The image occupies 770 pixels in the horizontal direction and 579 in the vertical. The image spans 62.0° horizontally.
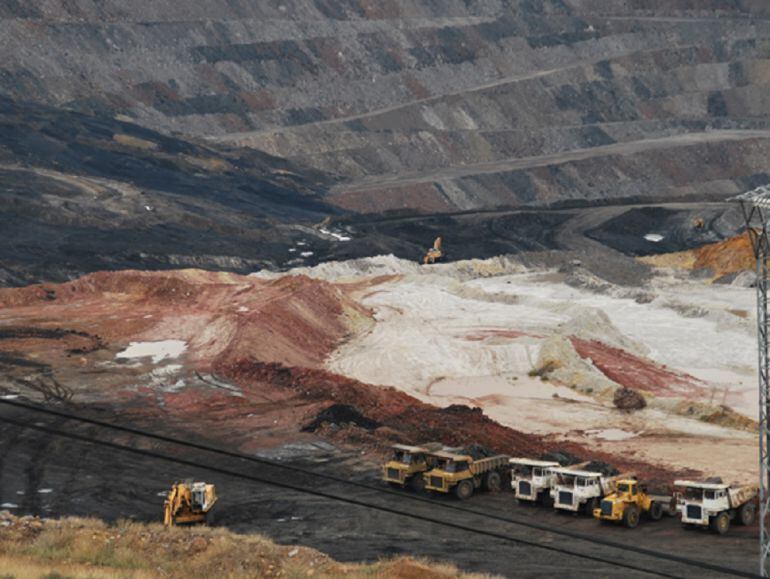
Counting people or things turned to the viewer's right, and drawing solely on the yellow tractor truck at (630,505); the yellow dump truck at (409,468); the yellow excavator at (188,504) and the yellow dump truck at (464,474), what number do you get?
0

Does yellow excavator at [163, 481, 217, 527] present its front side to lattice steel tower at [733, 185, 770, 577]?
no

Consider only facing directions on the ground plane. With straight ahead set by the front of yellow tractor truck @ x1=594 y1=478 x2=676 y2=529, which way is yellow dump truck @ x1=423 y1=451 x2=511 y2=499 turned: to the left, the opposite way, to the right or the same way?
the same way

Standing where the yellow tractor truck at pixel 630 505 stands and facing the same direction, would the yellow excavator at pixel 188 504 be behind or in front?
in front

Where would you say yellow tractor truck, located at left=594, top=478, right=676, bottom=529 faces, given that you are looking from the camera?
facing the viewer and to the left of the viewer

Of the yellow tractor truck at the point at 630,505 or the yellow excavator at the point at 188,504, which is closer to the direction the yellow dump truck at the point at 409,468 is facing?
the yellow excavator

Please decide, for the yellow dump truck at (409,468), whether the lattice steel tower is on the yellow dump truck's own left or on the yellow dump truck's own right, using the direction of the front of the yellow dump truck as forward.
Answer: on the yellow dump truck's own left

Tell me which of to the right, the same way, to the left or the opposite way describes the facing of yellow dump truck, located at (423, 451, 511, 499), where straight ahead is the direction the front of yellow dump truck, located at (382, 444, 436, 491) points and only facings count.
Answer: the same way

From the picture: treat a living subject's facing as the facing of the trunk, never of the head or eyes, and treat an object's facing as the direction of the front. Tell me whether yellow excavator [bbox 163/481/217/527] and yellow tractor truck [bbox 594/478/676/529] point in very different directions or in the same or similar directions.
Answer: same or similar directions

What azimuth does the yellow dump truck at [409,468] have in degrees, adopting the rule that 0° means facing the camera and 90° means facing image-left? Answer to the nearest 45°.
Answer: approximately 45°

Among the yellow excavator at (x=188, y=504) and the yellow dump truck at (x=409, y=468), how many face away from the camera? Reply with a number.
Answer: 0

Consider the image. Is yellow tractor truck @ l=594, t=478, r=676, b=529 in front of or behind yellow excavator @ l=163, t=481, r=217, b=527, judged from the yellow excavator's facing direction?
behind

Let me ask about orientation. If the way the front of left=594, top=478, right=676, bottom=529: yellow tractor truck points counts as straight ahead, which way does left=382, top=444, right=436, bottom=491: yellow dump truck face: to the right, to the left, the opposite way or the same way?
the same way
